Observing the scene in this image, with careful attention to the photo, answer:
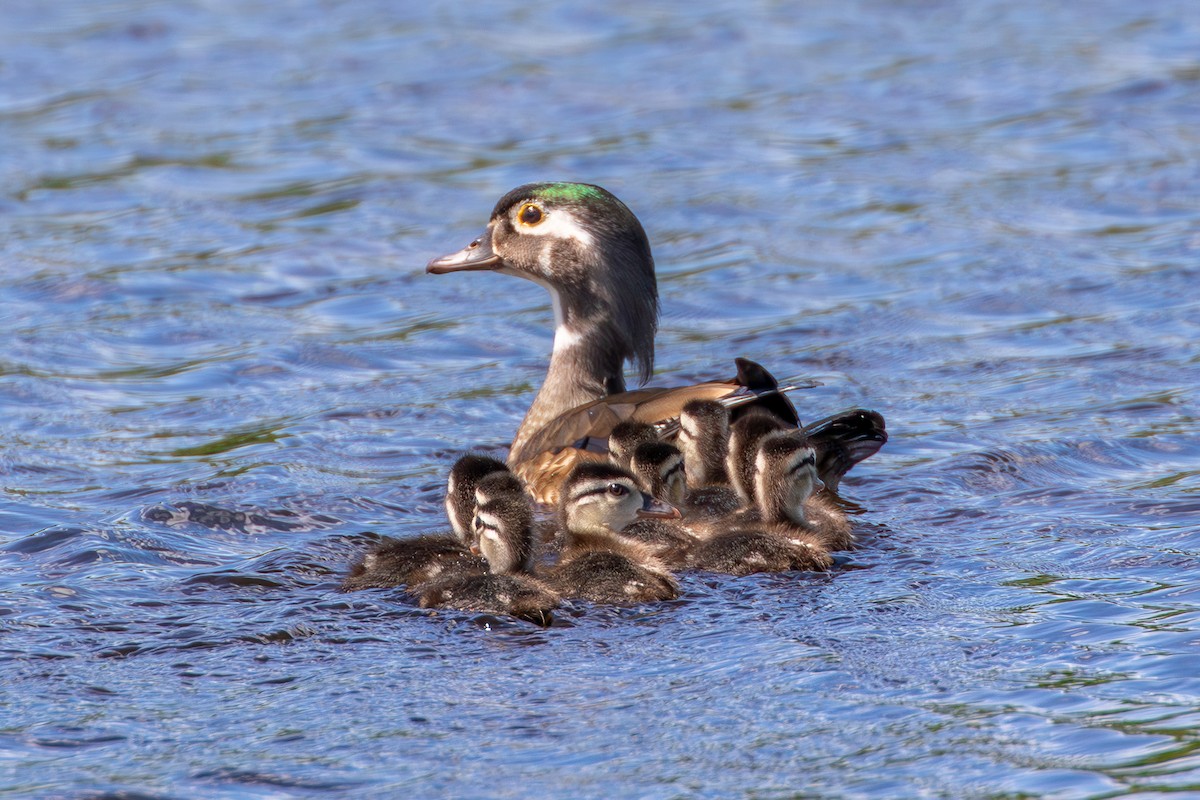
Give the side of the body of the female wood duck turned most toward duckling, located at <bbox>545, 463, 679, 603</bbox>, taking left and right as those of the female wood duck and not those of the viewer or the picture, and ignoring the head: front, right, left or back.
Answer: left

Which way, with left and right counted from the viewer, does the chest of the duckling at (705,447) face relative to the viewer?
facing away from the viewer and to the left of the viewer

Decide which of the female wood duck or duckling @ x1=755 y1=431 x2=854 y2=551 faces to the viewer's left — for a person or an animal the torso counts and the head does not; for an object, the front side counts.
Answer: the female wood duck

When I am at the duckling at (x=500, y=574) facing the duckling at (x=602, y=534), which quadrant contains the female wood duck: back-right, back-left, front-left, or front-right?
front-left

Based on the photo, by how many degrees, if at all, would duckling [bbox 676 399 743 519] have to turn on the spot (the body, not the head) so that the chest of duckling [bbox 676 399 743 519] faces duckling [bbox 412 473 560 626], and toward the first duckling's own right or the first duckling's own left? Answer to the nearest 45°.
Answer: approximately 90° to the first duckling's own left

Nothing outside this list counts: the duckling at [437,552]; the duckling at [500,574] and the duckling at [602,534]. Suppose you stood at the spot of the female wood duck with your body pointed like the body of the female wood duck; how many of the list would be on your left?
3

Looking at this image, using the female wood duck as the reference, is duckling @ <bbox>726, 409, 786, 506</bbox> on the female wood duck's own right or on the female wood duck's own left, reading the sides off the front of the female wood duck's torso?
on the female wood duck's own left

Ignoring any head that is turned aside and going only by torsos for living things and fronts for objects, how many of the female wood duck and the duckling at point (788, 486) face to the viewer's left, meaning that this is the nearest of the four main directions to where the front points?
1

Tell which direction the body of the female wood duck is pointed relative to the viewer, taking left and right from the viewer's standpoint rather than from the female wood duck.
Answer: facing to the left of the viewer
